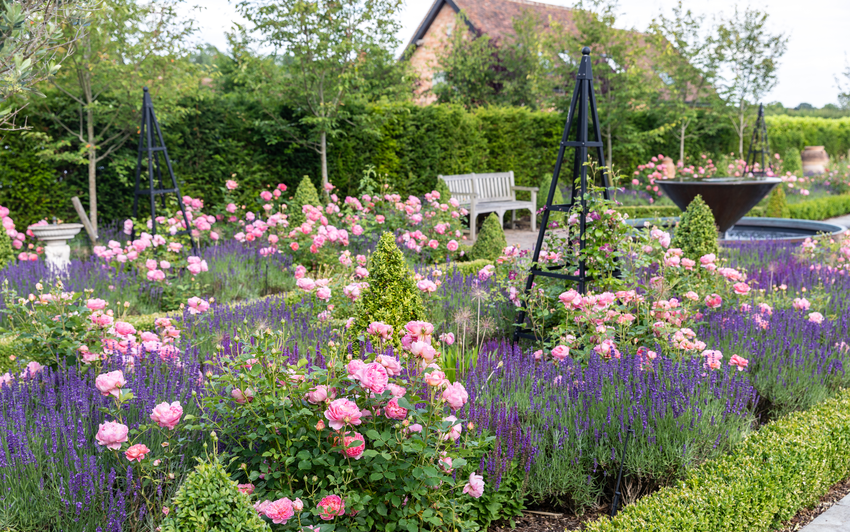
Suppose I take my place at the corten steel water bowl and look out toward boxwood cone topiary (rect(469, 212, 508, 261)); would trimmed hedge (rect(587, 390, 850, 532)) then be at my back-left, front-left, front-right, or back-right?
front-left

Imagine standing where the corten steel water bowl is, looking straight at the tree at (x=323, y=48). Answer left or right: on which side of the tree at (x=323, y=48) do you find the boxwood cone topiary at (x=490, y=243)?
left

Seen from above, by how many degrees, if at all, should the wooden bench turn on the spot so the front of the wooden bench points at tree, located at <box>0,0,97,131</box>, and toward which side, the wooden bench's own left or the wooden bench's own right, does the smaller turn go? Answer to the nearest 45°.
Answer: approximately 45° to the wooden bench's own right

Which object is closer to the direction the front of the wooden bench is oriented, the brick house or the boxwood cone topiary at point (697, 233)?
the boxwood cone topiary

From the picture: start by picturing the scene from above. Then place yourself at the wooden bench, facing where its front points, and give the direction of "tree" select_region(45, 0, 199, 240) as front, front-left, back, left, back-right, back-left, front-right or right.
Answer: right

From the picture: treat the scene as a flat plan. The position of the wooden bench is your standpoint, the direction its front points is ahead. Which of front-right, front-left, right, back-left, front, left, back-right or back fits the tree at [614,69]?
left

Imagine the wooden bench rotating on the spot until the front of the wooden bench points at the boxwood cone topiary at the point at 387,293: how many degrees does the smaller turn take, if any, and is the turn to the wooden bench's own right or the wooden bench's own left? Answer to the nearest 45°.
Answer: approximately 45° to the wooden bench's own right

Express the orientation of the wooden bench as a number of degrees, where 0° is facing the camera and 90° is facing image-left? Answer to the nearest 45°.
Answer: approximately 315°

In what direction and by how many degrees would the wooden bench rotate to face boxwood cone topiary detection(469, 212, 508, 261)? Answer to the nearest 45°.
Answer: approximately 45° to its right

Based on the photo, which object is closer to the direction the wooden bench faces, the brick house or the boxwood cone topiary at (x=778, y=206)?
the boxwood cone topiary

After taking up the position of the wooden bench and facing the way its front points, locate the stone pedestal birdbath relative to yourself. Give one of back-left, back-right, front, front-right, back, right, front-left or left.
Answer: right

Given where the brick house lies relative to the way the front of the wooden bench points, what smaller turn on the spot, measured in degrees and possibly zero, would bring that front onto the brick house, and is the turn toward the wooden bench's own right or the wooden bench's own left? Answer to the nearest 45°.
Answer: approximately 135° to the wooden bench's own left

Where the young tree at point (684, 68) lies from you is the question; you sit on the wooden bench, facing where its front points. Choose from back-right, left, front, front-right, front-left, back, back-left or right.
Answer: left

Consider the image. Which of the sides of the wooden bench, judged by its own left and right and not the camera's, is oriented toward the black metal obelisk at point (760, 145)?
left
